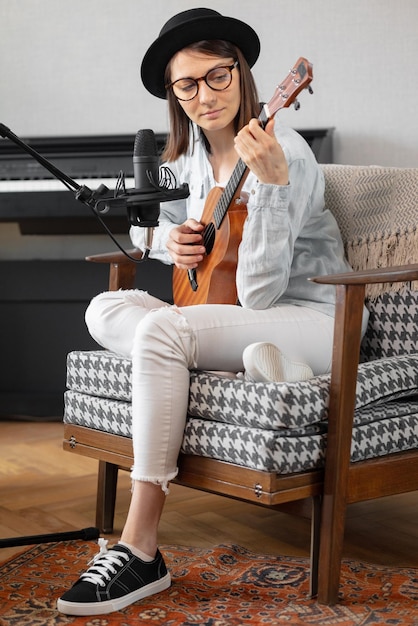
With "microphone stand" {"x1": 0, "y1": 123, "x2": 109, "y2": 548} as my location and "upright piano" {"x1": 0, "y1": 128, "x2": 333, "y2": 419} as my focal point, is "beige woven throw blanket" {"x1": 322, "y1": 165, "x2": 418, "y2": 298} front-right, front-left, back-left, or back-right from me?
front-right

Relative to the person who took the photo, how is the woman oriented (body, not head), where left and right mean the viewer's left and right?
facing the viewer and to the left of the viewer

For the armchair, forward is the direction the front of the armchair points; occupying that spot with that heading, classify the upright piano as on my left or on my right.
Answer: on my right

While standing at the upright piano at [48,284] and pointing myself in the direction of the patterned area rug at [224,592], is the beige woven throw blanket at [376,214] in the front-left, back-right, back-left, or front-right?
front-left

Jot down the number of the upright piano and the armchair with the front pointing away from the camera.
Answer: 0

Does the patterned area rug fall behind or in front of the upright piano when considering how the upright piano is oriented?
in front

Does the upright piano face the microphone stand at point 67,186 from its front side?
yes

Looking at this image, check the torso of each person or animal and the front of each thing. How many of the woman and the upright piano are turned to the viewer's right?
0

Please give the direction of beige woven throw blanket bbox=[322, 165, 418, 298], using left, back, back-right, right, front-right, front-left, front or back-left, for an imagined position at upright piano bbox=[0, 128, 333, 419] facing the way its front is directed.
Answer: front-left

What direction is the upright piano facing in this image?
toward the camera
